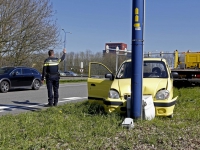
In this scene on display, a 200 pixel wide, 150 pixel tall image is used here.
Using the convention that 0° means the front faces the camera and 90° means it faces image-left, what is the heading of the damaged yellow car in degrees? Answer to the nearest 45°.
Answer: approximately 0°

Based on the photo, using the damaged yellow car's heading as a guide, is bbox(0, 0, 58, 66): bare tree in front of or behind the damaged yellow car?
behind

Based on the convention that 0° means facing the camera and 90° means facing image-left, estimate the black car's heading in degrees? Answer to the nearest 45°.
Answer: approximately 45°

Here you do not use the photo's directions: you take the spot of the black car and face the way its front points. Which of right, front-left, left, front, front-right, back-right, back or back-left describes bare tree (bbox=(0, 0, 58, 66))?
back-right

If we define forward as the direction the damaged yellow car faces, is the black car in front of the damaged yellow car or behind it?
behind

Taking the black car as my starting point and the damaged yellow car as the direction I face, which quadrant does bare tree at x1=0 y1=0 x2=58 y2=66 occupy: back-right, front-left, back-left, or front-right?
back-left
